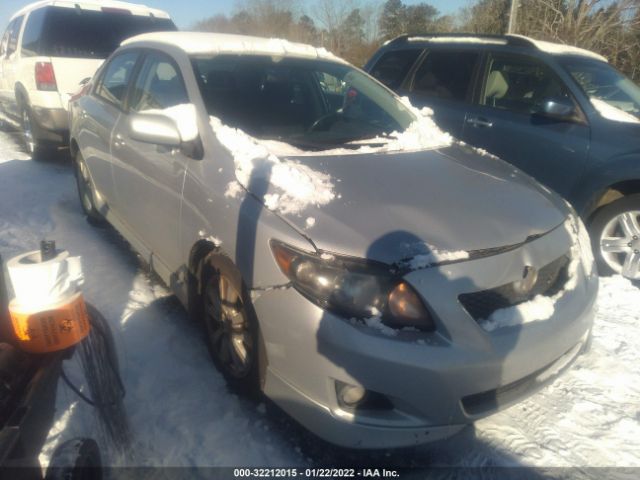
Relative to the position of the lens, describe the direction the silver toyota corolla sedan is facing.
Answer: facing the viewer and to the right of the viewer

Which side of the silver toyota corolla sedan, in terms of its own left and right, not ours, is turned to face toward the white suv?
back
